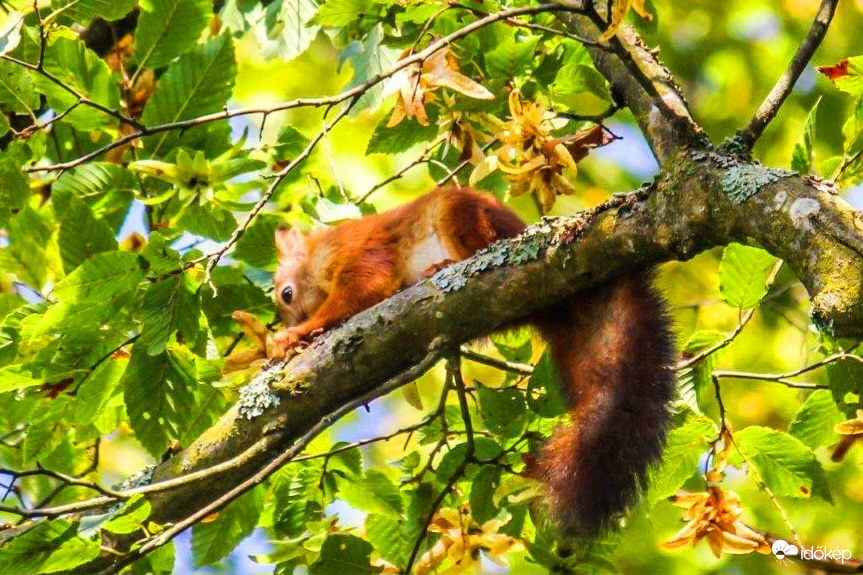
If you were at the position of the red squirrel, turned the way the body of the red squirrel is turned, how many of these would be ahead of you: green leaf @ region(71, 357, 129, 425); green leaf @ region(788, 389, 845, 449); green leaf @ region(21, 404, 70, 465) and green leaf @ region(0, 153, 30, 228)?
3

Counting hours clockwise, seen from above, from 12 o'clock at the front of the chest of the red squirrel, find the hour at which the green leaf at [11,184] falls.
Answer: The green leaf is roughly at 12 o'clock from the red squirrel.

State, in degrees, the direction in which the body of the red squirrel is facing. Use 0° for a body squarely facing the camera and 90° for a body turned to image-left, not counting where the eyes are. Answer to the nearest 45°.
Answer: approximately 90°
